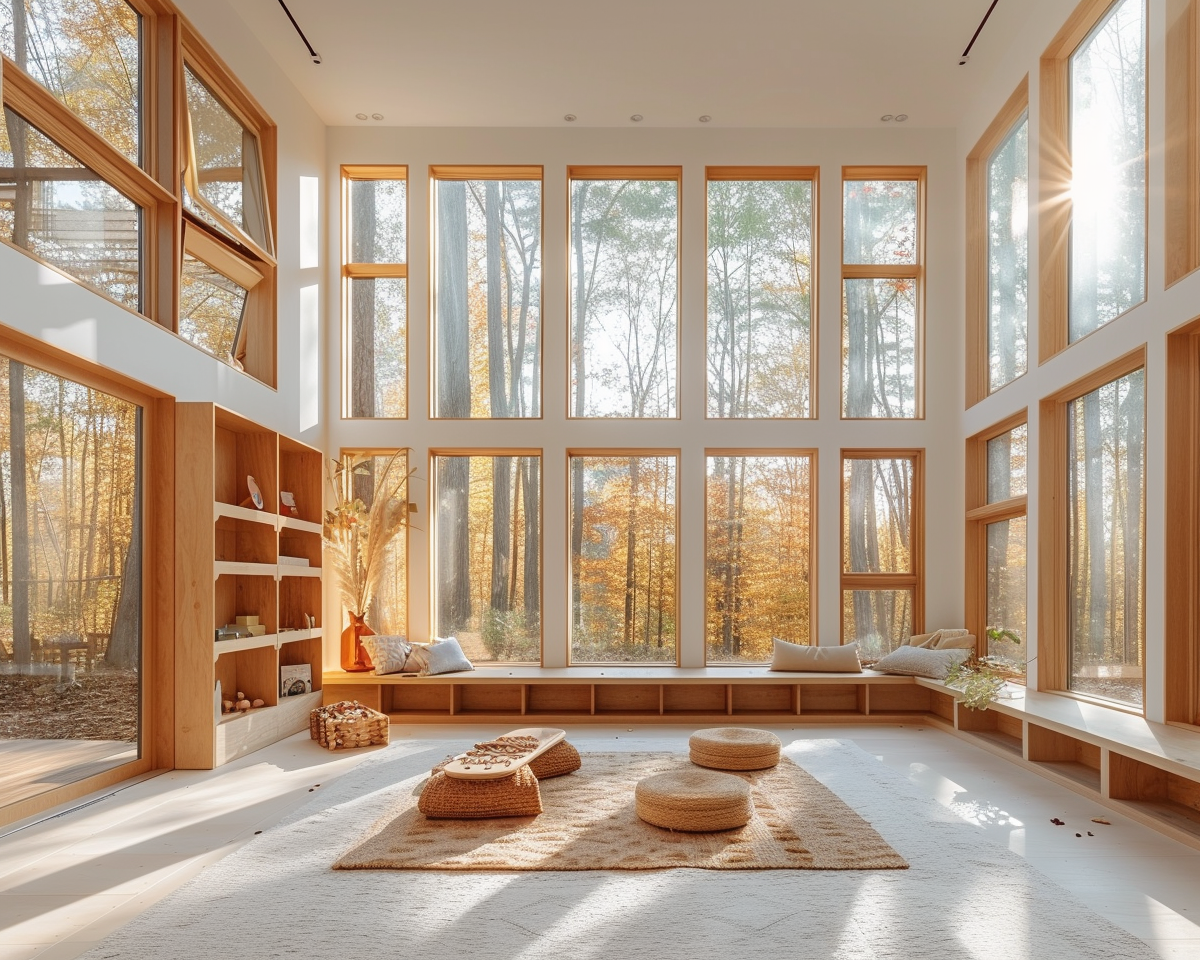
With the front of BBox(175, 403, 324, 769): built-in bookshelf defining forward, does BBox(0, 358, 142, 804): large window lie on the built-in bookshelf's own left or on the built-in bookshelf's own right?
on the built-in bookshelf's own right

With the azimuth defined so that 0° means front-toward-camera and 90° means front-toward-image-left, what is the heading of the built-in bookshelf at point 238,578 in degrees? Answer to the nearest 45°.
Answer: approximately 315°

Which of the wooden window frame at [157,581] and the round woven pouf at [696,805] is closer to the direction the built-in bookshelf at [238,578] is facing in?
the round woven pouf

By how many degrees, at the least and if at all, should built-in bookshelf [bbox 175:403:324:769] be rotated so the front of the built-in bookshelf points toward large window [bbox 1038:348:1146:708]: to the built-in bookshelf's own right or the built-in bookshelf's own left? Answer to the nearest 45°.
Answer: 0° — it already faces it

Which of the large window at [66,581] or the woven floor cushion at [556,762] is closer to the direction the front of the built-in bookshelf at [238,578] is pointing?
the woven floor cushion

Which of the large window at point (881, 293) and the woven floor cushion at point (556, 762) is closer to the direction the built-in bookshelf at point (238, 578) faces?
the woven floor cushion
